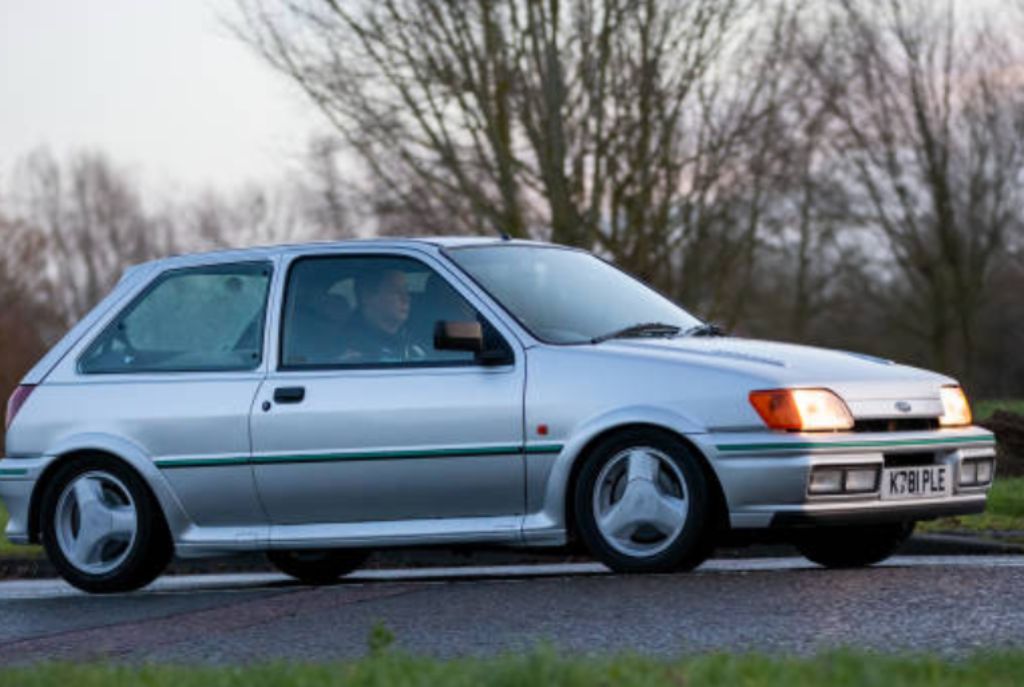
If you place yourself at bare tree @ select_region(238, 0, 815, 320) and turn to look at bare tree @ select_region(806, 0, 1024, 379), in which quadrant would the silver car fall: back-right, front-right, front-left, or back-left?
back-right

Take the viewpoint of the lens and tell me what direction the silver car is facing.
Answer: facing the viewer and to the right of the viewer

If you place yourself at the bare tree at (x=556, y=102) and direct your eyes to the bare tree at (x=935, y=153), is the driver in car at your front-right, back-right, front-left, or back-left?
back-right
